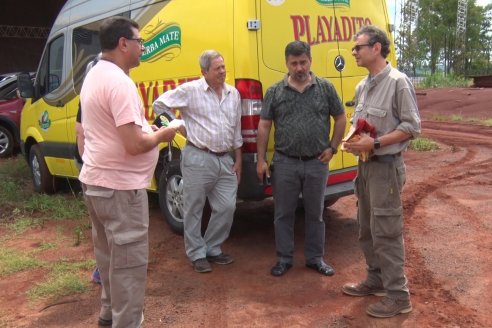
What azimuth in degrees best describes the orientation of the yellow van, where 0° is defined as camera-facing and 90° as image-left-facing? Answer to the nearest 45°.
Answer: approximately 135°

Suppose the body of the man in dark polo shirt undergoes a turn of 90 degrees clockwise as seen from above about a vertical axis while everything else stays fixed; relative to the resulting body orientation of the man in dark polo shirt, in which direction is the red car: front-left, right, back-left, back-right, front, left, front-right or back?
front-right

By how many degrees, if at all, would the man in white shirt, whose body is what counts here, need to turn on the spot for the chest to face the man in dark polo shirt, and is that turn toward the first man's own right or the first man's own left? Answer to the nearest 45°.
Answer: approximately 45° to the first man's own left

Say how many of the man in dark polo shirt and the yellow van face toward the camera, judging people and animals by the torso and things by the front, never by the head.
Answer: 1

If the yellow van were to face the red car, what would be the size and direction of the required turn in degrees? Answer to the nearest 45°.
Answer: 0° — it already faces it

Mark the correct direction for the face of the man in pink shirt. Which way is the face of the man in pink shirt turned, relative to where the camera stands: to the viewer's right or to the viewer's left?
to the viewer's right
